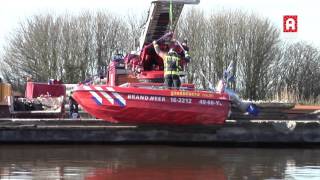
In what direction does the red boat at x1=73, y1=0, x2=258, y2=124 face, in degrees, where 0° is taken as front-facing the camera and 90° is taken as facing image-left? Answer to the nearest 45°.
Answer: approximately 90°
